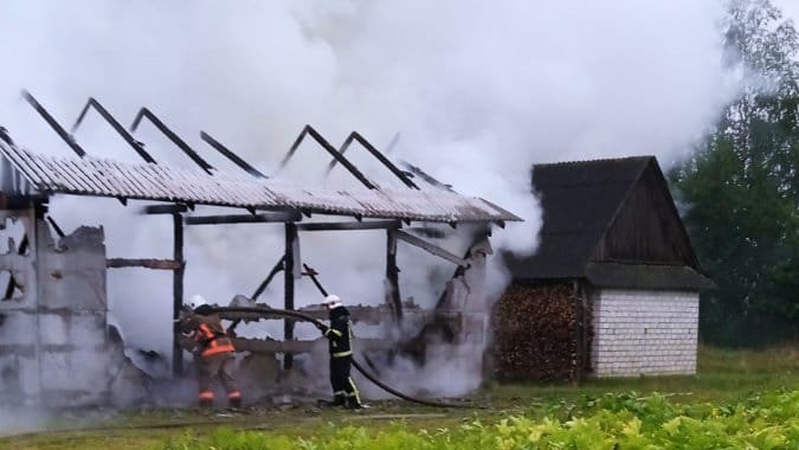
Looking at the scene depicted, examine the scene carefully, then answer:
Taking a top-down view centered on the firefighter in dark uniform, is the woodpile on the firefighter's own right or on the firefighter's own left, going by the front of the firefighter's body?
on the firefighter's own right

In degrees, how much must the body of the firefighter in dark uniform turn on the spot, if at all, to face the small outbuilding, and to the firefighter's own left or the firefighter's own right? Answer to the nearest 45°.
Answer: approximately 135° to the firefighter's own right

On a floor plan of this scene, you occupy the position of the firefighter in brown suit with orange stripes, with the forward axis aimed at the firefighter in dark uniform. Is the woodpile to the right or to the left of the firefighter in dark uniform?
left

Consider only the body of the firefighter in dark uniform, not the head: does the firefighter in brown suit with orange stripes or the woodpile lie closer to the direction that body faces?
the firefighter in brown suit with orange stripes

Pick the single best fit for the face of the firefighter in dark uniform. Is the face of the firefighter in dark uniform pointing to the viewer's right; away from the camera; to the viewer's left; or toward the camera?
to the viewer's left

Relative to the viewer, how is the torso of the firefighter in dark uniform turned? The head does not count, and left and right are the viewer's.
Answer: facing to the left of the viewer

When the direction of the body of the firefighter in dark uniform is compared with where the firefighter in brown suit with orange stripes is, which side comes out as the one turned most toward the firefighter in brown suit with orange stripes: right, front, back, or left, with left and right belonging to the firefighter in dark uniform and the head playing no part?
front
